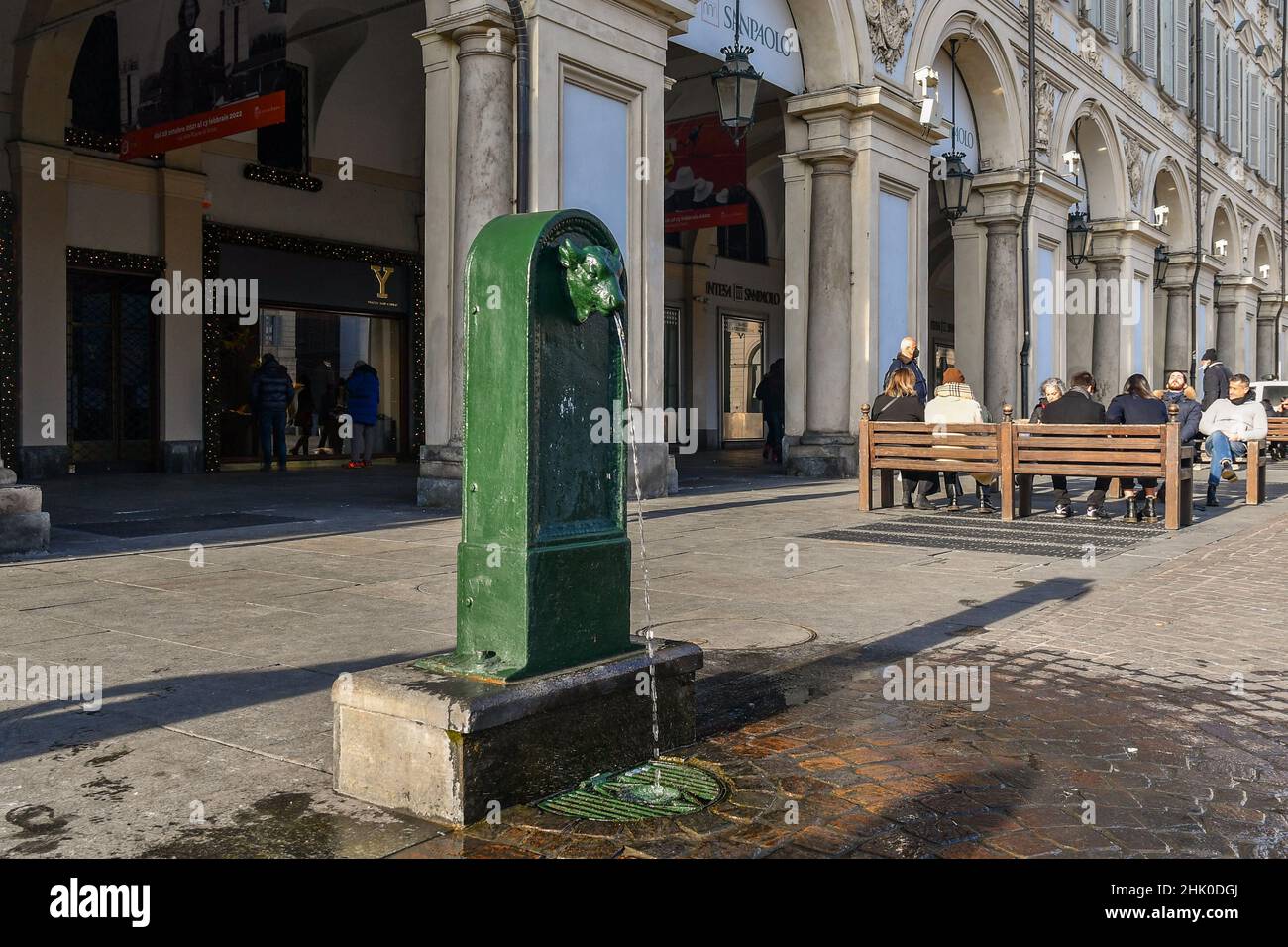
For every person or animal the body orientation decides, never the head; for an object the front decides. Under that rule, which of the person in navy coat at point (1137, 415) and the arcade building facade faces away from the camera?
the person in navy coat

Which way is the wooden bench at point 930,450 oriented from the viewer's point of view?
away from the camera

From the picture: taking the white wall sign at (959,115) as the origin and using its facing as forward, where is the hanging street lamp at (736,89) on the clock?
The hanging street lamp is roughly at 2 o'clock from the white wall sign.

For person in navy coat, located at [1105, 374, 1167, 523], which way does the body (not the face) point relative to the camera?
away from the camera

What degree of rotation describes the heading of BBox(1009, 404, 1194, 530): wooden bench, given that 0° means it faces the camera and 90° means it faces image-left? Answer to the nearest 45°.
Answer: approximately 180°

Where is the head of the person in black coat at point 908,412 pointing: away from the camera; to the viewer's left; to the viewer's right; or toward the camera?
away from the camera

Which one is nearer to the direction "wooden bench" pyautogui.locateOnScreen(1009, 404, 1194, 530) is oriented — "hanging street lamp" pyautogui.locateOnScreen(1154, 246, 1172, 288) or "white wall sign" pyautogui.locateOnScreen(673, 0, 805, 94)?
the hanging street lamp

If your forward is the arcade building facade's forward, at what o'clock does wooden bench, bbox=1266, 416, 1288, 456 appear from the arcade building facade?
The wooden bench is roughly at 10 o'clock from the arcade building facade.

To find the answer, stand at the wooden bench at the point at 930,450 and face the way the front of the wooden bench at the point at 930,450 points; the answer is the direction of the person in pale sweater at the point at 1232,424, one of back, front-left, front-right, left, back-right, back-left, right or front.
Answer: front-right

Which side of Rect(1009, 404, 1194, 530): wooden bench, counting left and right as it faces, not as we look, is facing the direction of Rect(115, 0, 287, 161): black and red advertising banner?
left

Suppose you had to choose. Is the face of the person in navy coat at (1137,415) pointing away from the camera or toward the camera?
away from the camera
